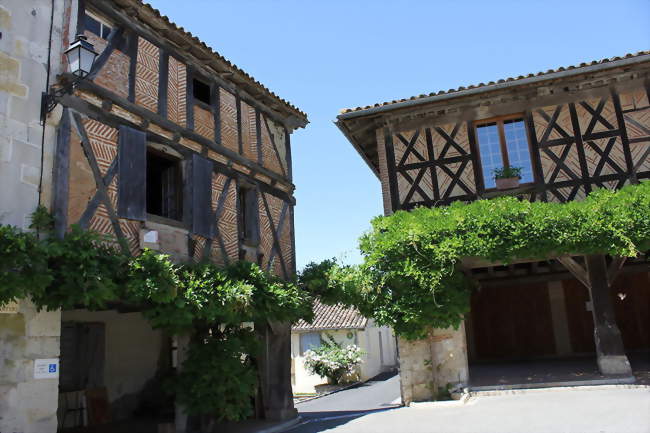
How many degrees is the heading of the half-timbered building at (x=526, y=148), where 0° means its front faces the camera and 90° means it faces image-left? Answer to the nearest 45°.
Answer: approximately 0°

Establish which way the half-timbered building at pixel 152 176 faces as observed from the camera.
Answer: facing the viewer and to the right of the viewer

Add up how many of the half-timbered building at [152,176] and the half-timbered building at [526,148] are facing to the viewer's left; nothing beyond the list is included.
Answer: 0

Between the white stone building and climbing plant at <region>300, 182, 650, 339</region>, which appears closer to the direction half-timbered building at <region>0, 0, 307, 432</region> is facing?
the climbing plant

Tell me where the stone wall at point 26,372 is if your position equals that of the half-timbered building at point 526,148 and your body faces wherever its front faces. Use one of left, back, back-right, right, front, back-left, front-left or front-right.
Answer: front-right

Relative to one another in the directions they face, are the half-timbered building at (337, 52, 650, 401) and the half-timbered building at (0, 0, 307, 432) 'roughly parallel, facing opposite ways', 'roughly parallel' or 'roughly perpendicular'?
roughly perpendicular

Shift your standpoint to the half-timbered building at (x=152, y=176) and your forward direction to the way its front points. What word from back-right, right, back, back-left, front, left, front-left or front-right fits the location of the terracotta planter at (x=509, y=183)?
front-left

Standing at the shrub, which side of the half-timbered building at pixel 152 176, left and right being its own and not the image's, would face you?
left

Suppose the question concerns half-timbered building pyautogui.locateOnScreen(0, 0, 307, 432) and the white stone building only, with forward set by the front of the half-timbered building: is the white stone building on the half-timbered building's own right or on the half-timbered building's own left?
on the half-timbered building's own left

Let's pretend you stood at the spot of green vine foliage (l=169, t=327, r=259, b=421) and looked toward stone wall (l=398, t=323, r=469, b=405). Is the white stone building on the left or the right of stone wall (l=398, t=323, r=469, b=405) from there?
left

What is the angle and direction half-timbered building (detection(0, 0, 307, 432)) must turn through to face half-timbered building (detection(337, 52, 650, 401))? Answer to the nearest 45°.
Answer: approximately 45° to its left

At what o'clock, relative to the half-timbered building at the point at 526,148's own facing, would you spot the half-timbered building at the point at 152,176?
the half-timbered building at the point at 152,176 is roughly at 2 o'clock from the half-timbered building at the point at 526,148.

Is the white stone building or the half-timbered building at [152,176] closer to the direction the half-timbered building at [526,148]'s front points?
the half-timbered building

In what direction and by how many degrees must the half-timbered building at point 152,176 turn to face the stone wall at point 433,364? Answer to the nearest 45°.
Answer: approximately 45° to its left

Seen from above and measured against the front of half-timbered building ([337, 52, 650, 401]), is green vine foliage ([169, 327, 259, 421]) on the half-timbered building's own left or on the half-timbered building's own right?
on the half-timbered building's own right
